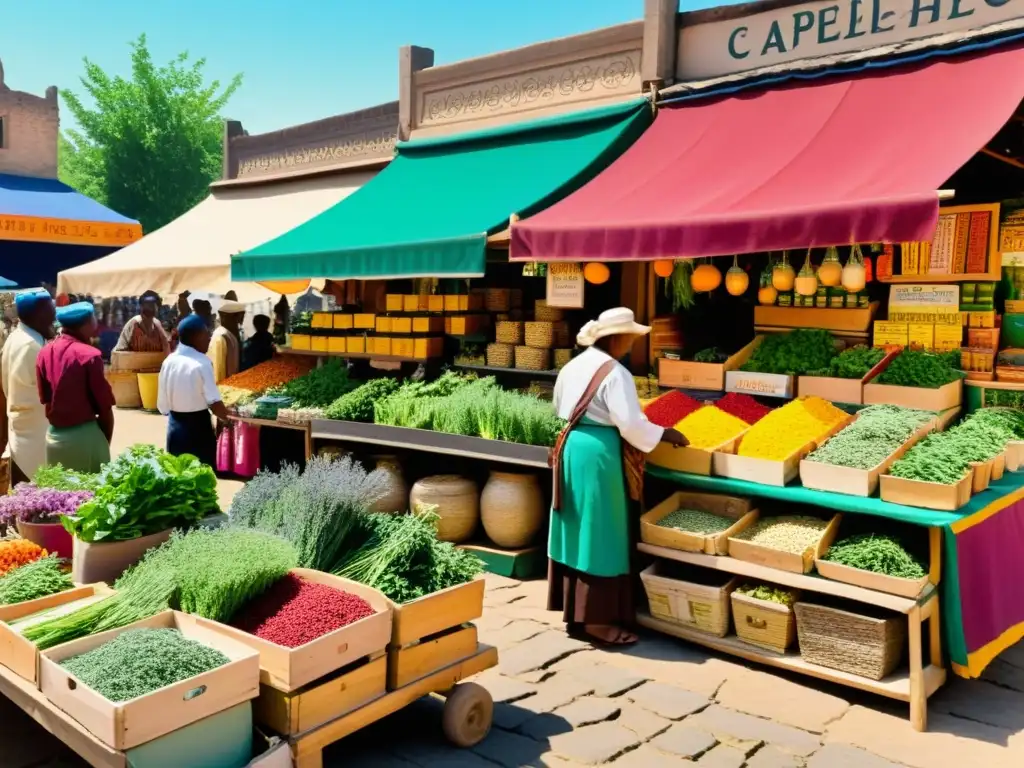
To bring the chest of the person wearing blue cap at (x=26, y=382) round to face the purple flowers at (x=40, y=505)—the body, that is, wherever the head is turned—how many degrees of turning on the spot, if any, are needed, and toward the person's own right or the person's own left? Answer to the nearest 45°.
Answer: approximately 135° to the person's own right

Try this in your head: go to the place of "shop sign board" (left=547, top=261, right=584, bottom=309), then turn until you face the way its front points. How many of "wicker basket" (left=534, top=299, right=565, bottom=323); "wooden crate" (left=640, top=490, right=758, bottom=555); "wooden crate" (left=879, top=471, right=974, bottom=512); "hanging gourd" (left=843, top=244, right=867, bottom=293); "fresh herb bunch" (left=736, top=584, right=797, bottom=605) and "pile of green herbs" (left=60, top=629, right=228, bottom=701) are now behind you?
1

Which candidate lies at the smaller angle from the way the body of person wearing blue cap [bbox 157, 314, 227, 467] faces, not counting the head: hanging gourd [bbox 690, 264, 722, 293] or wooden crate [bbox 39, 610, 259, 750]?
the hanging gourd

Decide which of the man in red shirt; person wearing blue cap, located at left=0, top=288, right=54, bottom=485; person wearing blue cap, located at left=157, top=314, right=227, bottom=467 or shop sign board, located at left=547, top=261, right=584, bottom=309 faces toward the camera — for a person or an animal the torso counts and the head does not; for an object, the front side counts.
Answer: the shop sign board

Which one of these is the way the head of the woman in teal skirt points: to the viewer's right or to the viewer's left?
to the viewer's right

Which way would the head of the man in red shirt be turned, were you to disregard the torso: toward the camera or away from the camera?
away from the camera

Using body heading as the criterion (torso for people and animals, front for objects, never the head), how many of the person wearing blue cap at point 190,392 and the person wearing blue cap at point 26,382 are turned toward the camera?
0

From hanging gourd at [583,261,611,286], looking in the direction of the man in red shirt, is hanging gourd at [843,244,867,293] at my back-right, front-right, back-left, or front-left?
back-left

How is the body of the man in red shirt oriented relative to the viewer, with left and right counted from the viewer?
facing away from the viewer and to the right of the viewer

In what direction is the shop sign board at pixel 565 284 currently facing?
toward the camera

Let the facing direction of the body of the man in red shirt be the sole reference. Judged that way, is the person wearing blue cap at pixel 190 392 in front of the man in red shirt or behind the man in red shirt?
in front

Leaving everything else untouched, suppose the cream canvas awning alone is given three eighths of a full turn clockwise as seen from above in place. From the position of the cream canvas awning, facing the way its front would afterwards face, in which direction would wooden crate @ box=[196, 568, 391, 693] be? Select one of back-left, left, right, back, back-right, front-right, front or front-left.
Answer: back

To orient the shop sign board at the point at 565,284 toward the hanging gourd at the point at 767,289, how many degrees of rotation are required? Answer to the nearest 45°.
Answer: approximately 90° to its left

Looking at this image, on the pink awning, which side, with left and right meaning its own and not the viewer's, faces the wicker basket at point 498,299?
right

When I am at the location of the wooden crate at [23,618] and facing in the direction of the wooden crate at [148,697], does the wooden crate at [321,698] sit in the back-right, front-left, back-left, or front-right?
front-left
